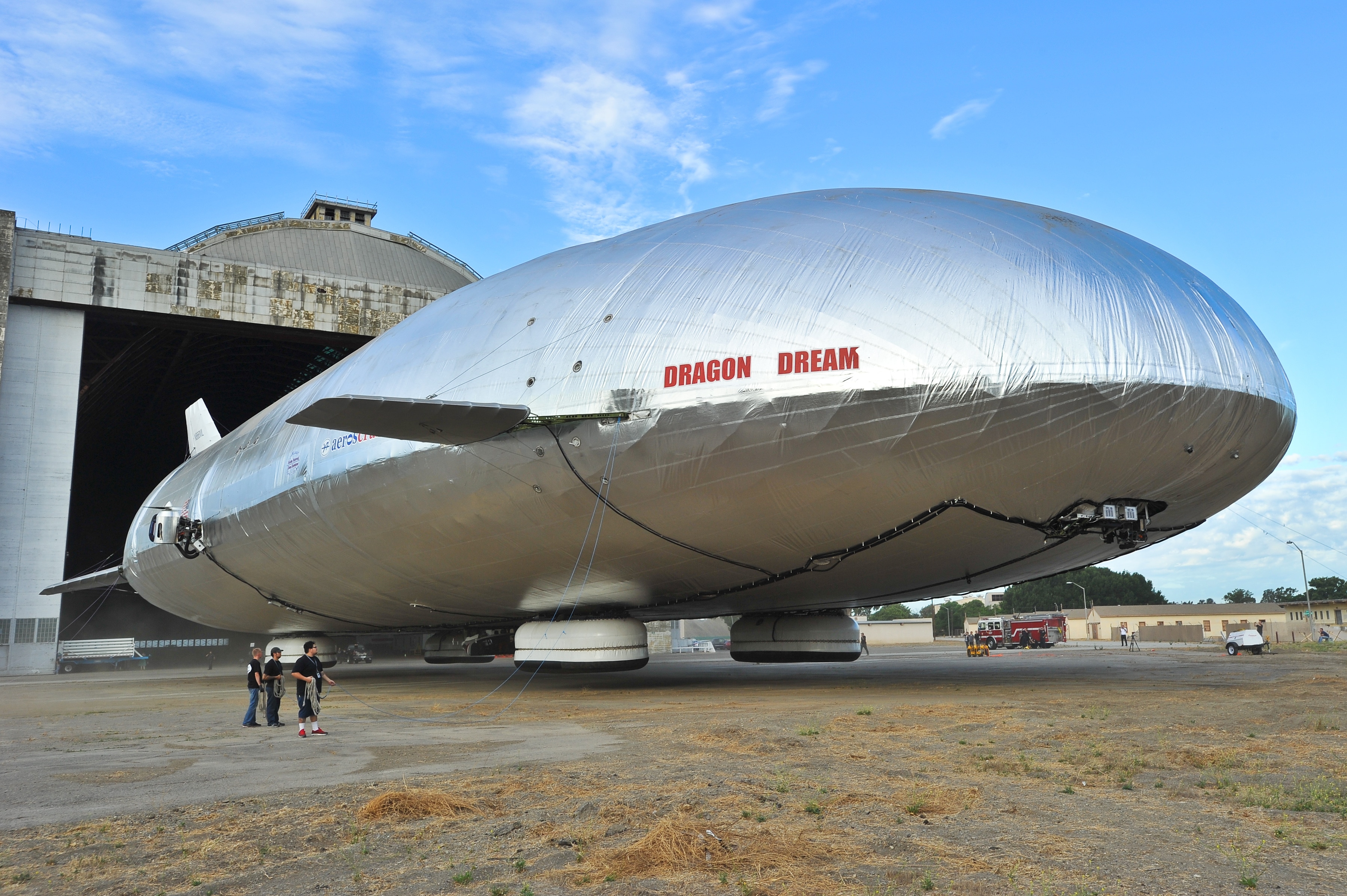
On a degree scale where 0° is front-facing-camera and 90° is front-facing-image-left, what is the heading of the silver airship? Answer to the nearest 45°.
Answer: approximately 315°

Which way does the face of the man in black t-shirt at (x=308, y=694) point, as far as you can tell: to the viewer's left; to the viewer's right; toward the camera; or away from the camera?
to the viewer's right

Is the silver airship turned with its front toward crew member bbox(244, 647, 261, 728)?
no

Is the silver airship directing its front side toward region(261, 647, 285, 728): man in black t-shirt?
no

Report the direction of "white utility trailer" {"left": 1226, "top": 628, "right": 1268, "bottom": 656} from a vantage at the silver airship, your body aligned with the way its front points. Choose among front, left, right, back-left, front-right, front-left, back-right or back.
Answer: left
